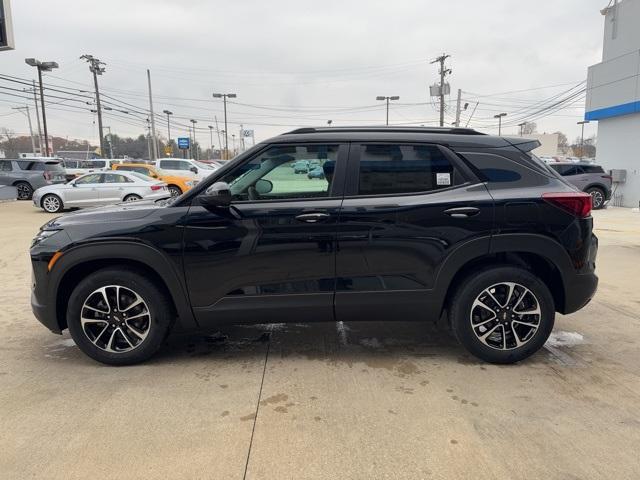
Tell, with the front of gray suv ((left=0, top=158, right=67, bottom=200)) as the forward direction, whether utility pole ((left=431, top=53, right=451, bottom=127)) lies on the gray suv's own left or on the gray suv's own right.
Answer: on the gray suv's own right

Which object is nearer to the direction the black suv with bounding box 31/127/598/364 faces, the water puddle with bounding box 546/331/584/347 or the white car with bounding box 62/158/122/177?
the white car

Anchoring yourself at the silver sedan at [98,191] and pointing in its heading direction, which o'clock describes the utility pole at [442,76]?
The utility pole is roughly at 5 o'clock from the silver sedan.

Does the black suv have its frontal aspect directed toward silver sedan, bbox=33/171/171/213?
no

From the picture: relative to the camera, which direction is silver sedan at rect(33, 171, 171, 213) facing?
to the viewer's left

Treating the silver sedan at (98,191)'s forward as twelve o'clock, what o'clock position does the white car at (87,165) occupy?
the white car at (87,165) is roughly at 3 o'clock from the silver sedan at (98,191).

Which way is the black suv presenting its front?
to the viewer's left

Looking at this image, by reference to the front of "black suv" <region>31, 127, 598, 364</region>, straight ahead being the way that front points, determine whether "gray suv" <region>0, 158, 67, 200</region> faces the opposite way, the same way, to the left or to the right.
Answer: the same way

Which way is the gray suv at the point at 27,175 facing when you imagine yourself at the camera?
facing away from the viewer and to the left of the viewer

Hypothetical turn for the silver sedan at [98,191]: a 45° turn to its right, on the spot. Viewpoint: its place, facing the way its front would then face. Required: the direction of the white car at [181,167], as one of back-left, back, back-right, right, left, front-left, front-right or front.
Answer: right

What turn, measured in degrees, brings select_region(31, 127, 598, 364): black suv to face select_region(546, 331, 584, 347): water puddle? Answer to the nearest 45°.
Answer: approximately 180°

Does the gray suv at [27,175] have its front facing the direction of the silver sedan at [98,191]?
no

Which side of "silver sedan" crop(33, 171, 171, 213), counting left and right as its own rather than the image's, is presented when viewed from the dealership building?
back

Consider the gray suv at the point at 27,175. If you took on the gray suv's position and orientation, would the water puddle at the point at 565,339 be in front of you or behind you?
behind

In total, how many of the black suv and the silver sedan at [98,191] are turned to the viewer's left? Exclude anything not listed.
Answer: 2

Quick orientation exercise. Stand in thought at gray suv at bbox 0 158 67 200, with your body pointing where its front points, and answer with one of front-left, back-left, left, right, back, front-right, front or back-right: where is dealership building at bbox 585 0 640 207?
back

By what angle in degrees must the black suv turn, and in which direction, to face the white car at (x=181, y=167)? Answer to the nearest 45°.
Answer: approximately 90° to its right
